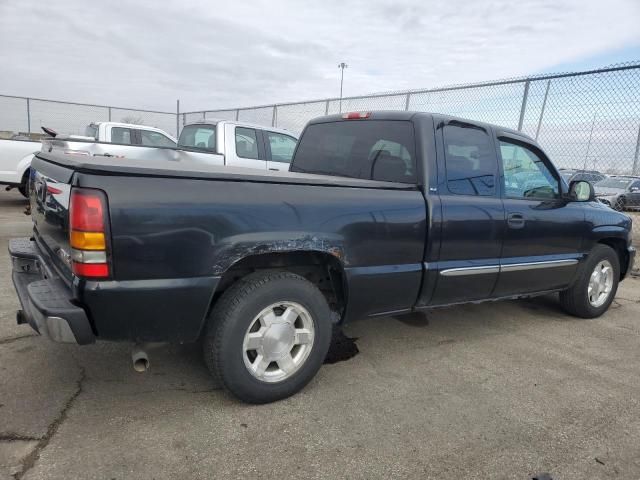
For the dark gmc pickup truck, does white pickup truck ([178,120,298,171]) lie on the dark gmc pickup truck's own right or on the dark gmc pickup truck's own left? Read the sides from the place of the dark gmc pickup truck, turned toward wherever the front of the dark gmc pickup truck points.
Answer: on the dark gmc pickup truck's own left

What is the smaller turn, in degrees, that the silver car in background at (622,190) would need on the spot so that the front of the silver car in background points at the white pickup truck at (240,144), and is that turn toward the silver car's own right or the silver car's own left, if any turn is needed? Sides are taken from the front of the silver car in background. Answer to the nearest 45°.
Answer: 0° — it already faces it

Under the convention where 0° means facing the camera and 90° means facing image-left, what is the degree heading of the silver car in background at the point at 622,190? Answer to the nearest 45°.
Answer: approximately 45°

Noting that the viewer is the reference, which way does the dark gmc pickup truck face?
facing away from the viewer and to the right of the viewer
